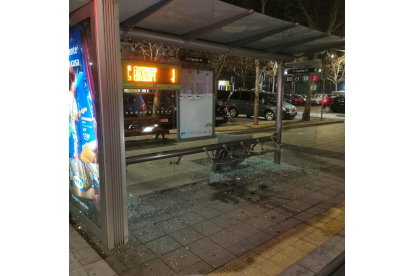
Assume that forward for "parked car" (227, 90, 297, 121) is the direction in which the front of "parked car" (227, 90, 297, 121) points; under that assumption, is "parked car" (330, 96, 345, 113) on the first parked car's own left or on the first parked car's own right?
on the first parked car's own left

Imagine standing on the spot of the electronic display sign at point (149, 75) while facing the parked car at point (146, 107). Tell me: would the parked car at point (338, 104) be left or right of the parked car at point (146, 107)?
right

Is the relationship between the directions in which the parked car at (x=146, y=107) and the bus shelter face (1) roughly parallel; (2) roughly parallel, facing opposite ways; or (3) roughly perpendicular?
roughly parallel, facing opposite ways

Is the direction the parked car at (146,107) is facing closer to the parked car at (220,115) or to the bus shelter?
the parked car

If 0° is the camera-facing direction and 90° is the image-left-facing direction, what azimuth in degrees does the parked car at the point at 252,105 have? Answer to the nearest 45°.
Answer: approximately 315°

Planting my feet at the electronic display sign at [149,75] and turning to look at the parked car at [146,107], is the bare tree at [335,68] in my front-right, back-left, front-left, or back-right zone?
front-right
